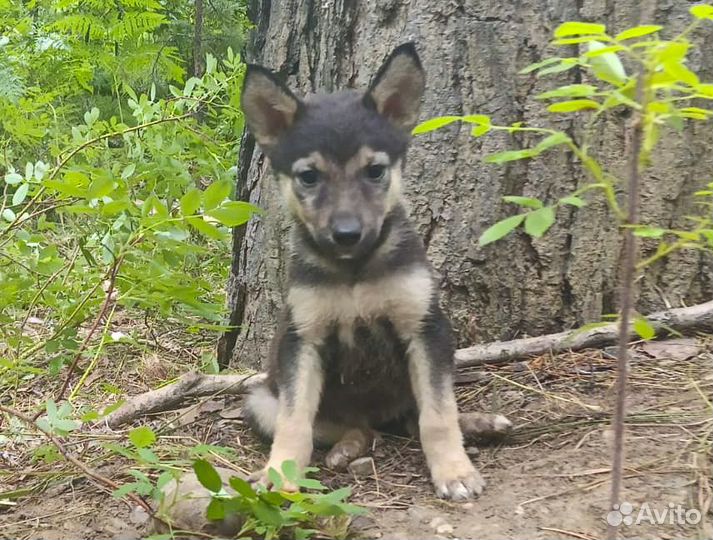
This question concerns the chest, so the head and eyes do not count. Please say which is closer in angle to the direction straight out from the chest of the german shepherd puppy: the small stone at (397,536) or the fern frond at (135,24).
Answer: the small stone

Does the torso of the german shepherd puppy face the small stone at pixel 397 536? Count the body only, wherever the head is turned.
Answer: yes

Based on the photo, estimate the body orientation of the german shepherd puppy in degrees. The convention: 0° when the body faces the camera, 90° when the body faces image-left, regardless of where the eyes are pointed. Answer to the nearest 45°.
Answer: approximately 0°

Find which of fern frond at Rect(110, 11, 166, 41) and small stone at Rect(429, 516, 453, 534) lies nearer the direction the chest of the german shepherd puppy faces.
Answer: the small stone

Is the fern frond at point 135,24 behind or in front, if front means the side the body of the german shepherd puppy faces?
behind

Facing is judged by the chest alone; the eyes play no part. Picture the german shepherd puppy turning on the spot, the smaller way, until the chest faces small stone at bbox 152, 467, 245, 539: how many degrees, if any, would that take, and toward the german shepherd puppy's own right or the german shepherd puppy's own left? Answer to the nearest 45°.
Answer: approximately 45° to the german shepherd puppy's own right
